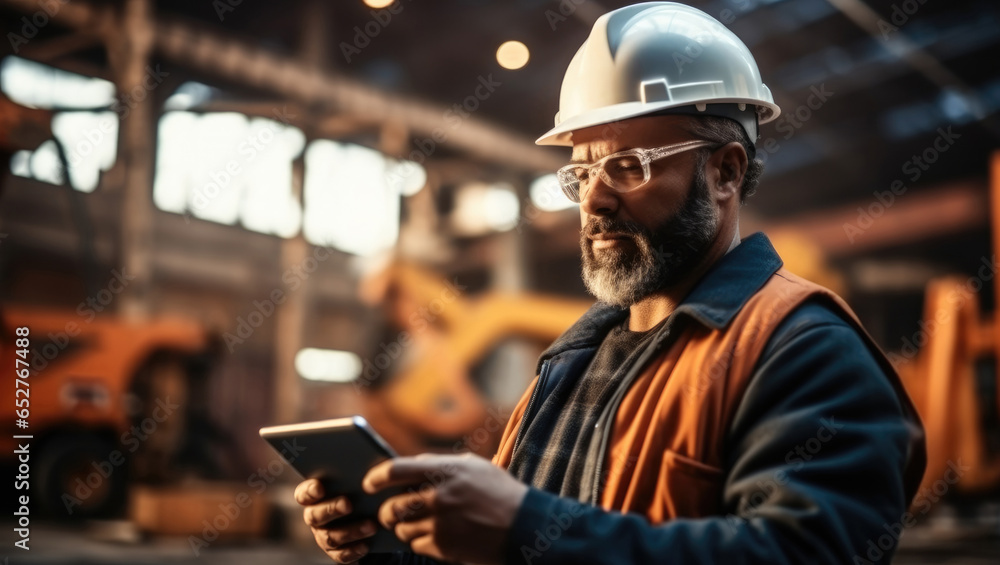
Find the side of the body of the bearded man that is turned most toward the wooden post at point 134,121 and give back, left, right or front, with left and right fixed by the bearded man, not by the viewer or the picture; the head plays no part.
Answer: right

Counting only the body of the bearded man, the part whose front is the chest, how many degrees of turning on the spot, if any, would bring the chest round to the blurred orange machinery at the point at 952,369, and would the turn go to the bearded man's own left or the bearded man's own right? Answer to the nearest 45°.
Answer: approximately 180°

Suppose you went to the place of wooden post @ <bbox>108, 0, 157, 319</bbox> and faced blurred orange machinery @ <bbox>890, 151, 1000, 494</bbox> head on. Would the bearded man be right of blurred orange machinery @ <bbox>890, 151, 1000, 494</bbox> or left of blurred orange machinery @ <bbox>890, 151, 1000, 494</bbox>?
right

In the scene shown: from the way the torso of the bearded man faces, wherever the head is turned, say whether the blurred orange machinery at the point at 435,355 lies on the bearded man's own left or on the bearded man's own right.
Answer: on the bearded man's own right

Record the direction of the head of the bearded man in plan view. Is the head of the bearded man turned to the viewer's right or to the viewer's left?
to the viewer's left

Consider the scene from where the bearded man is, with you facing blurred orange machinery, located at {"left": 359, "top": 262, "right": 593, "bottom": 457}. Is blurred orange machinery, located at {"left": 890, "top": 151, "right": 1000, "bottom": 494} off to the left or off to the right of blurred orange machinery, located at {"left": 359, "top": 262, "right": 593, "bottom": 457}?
right

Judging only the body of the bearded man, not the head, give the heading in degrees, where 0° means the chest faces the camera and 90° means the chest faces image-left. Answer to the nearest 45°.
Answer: approximately 45°
